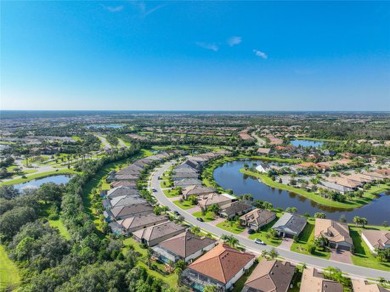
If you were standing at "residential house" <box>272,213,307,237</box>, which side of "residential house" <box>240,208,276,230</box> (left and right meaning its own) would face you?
left

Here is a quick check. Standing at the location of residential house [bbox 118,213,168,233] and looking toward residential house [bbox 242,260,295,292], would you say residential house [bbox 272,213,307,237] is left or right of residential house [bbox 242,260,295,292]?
left

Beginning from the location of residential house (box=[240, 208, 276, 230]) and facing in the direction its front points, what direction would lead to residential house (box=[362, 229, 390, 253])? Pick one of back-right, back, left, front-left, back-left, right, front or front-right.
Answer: back-left

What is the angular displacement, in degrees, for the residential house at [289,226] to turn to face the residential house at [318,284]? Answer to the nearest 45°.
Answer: approximately 45° to its left

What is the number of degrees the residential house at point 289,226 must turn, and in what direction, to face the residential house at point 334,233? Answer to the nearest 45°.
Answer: approximately 135° to its left

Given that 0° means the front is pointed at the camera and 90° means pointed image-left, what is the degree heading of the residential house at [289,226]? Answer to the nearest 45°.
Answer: approximately 45°

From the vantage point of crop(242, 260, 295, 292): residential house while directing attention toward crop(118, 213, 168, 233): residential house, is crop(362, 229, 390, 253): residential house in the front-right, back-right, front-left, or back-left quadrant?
back-right

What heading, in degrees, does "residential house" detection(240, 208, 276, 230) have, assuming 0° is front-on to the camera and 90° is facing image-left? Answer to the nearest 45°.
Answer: approximately 45°
